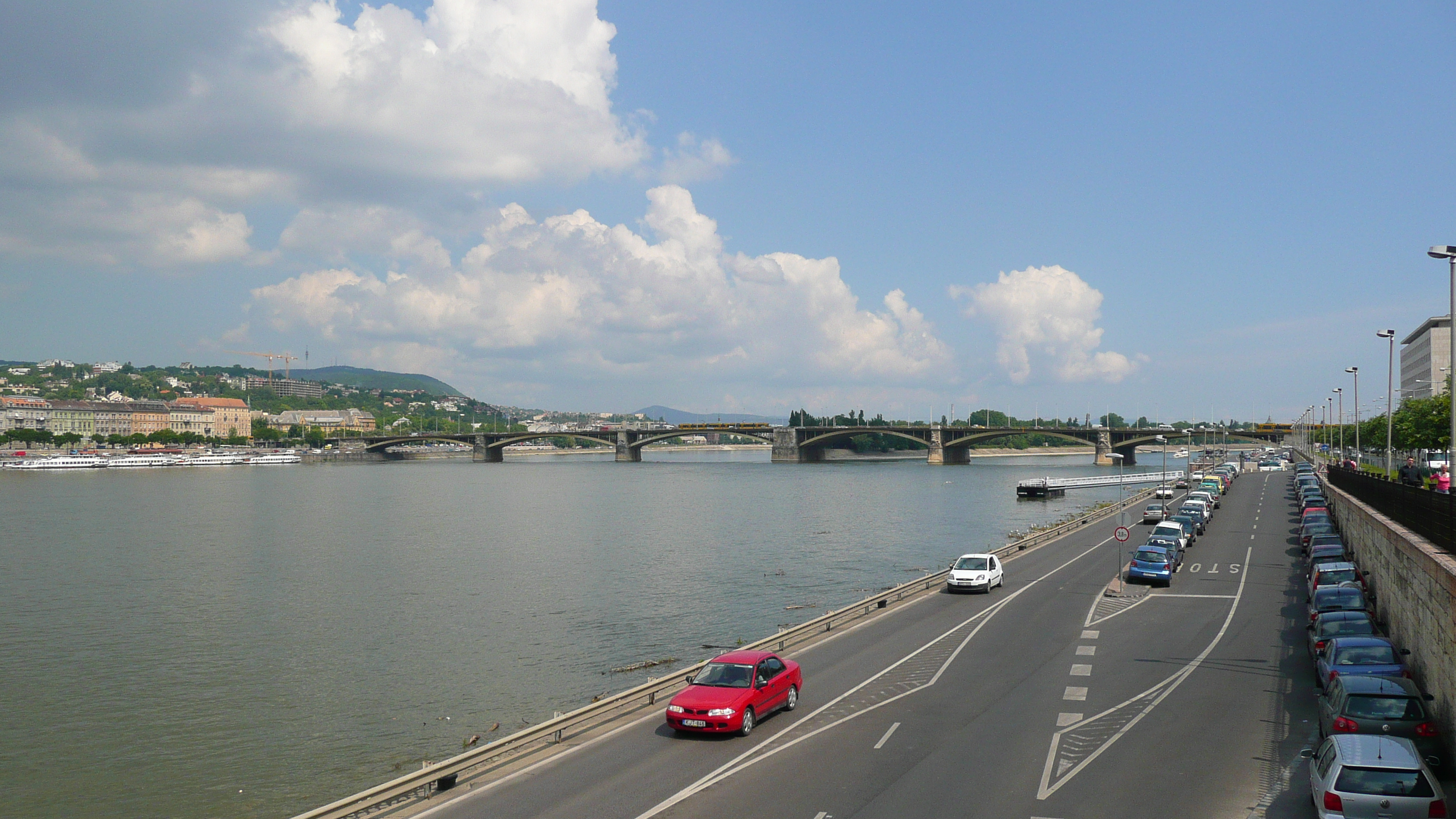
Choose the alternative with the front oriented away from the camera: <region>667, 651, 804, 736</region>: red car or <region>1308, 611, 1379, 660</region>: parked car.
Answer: the parked car

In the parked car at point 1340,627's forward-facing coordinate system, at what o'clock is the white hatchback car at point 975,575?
The white hatchback car is roughly at 10 o'clock from the parked car.

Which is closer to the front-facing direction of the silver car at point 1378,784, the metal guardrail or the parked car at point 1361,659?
the parked car

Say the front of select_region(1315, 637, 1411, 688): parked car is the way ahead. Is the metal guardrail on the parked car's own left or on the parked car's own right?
on the parked car's own left

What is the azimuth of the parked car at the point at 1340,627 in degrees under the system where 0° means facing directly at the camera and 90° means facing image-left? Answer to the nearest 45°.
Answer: approximately 180°

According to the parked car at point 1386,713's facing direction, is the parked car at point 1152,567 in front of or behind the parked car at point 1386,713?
in front

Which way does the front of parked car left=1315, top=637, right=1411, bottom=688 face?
away from the camera

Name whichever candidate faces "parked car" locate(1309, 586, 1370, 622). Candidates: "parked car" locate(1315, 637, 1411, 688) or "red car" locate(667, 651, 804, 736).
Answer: "parked car" locate(1315, 637, 1411, 688)

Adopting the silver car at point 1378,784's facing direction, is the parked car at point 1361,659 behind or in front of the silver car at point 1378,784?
in front

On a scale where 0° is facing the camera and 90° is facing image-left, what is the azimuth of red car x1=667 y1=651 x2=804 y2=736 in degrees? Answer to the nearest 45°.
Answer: approximately 45°

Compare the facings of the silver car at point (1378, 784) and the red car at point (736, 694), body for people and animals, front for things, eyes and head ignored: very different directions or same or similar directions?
very different directions

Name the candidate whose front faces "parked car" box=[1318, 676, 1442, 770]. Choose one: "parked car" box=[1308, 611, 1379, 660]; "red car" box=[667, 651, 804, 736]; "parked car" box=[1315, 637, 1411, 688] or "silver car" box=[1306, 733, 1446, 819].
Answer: the silver car

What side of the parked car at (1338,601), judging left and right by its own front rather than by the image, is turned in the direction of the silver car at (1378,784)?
back

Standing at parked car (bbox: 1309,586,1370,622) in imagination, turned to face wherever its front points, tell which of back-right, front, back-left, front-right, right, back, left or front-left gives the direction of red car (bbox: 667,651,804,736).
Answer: back-left

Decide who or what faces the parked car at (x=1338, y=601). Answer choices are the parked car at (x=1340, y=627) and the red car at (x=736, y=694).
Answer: the parked car at (x=1340, y=627)

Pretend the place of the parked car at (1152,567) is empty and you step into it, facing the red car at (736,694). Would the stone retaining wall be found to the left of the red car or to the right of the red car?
left

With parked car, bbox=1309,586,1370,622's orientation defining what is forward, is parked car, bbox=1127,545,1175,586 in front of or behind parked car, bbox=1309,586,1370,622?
in front

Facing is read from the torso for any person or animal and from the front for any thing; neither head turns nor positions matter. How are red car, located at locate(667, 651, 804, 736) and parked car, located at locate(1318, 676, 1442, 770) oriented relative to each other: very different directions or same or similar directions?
very different directions
